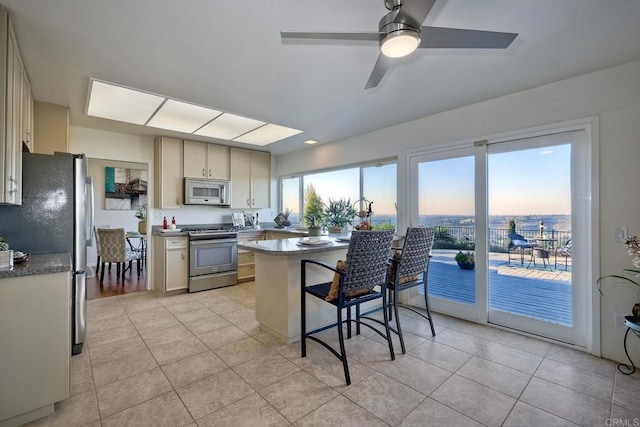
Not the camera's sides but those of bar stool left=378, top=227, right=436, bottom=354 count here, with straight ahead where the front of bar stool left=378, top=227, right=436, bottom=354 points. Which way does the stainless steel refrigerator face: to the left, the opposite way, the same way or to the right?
to the right

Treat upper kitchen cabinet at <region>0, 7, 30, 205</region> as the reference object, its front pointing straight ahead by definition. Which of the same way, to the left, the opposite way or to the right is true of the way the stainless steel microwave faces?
to the right

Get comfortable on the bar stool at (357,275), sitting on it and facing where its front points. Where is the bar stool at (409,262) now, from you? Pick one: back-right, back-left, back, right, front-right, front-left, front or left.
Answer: right

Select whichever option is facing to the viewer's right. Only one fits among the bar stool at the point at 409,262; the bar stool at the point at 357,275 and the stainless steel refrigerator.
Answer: the stainless steel refrigerator

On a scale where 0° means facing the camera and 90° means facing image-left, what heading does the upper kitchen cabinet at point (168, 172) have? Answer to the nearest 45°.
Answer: approximately 315°

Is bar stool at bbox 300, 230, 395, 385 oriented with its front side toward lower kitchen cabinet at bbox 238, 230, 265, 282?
yes

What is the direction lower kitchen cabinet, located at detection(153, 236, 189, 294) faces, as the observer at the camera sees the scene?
facing the viewer and to the right of the viewer

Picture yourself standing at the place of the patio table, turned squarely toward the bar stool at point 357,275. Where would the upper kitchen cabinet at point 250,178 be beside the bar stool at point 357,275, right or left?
right

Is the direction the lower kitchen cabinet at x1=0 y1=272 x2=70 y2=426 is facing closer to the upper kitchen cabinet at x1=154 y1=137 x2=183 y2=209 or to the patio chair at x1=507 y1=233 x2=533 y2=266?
the patio chair

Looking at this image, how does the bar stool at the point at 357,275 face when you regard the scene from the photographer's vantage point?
facing away from the viewer and to the left of the viewer

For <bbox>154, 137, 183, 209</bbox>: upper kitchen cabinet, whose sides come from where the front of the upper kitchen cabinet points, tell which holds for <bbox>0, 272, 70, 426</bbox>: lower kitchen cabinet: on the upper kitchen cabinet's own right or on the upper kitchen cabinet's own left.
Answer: on the upper kitchen cabinet's own right

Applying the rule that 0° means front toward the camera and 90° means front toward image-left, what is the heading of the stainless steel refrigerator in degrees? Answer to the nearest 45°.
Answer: approximately 270°

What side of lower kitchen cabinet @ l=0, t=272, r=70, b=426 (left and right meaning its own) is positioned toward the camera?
right

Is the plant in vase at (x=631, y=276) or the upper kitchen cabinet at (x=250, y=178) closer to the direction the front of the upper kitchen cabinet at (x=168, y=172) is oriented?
the plant in vase

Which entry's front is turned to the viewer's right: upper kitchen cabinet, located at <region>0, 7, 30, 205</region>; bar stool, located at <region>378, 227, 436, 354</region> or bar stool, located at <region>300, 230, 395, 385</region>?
the upper kitchen cabinet

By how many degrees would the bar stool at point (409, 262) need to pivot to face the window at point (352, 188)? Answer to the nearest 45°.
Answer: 0° — it already faces it

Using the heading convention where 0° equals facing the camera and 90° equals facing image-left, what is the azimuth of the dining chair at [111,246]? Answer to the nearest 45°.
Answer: approximately 225°
